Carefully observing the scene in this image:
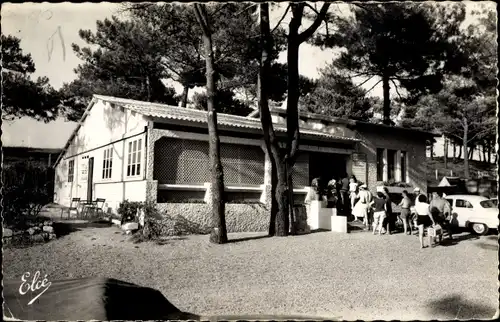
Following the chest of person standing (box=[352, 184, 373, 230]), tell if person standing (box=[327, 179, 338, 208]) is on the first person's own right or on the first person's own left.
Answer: on the first person's own left

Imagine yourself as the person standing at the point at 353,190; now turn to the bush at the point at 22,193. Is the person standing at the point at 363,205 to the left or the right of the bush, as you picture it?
left

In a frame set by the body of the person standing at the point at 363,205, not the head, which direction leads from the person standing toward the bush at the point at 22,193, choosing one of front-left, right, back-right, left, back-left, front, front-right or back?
back-left

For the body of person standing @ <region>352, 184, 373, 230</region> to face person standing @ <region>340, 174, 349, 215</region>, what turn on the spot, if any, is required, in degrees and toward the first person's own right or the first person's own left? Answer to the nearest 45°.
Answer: approximately 45° to the first person's own left

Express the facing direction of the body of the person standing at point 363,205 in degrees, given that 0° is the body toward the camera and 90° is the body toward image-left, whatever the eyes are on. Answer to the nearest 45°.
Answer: approximately 180°

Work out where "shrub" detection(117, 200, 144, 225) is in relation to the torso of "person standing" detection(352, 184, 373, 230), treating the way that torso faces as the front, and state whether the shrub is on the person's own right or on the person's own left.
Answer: on the person's own left
